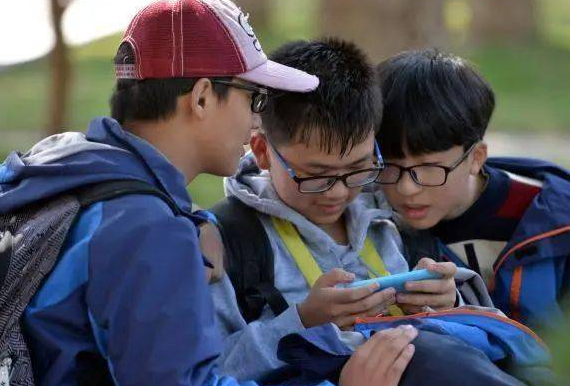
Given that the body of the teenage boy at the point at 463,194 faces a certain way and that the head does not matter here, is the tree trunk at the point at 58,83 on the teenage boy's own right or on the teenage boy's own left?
on the teenage boy's own right

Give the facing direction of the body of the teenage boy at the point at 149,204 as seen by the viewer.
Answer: to the viewer's right

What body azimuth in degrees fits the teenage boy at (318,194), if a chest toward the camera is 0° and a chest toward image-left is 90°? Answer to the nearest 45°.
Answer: approximately 315°

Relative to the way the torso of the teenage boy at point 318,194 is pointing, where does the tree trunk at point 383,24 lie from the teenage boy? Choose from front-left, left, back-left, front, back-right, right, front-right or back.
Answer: back-left

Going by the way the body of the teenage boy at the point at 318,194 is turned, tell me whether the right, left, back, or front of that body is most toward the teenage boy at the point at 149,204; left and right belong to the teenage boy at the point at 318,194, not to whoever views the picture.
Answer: right

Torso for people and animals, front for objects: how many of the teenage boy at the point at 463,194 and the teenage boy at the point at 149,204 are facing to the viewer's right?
1

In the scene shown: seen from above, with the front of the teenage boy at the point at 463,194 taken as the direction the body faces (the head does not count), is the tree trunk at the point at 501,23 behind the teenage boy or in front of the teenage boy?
behind

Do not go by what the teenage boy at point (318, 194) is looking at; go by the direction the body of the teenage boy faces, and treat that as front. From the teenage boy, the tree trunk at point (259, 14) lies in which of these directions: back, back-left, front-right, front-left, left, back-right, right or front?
back-left

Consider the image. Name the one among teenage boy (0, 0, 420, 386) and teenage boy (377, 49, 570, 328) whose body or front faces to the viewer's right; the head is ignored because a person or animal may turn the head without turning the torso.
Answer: teenage boy (0, 0, 420, 386)

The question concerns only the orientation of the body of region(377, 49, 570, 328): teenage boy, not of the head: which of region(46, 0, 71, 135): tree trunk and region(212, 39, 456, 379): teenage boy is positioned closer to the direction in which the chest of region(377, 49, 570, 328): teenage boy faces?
the teenage boy

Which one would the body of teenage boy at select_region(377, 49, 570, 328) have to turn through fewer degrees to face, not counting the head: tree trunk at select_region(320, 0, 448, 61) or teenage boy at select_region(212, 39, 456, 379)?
the teenage boy
